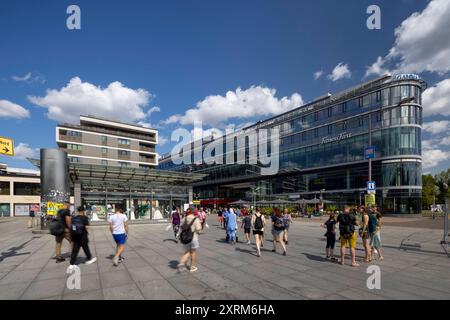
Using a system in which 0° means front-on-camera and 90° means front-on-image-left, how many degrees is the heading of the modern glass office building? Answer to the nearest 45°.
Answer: approximately 45°

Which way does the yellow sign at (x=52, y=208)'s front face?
toward the camera

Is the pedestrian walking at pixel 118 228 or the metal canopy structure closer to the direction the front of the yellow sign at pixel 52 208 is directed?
the pedestrian walking
